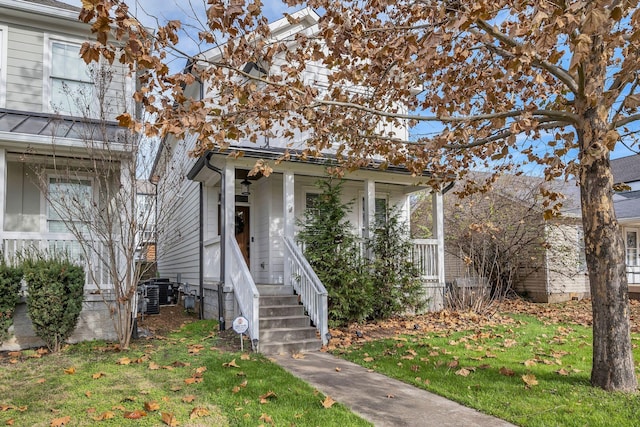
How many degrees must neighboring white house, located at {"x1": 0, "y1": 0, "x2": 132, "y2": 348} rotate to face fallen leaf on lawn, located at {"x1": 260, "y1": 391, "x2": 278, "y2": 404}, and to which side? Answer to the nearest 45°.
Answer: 0° — it already faces it

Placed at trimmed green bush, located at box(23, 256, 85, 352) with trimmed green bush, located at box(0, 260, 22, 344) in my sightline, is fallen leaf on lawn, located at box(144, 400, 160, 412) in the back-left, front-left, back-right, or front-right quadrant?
back-left

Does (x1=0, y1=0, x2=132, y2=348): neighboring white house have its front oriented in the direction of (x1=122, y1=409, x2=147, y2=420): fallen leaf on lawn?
yes

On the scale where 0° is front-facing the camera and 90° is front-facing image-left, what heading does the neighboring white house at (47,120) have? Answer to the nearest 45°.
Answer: approximately 0°

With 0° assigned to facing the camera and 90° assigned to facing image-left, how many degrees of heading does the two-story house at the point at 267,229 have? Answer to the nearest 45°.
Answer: approximately 315°

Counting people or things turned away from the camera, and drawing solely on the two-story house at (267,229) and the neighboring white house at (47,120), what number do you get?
0

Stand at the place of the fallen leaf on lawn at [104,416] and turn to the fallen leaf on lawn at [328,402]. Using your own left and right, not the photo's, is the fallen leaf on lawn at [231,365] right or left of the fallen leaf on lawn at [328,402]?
left

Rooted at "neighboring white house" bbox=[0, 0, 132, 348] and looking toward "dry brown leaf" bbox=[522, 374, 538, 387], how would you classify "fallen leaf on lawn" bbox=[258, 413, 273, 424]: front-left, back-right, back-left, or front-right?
front-right

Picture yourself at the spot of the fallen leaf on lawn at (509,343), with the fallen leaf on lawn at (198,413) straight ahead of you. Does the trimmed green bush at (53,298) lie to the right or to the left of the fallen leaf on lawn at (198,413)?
right

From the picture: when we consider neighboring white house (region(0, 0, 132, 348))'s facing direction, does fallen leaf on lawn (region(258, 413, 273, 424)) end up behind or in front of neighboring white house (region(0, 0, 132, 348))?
in front

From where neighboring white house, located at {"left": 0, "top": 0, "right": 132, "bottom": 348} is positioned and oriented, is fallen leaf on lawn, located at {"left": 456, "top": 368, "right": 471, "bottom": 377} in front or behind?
in front

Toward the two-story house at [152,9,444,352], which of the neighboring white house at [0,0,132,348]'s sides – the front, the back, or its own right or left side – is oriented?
left

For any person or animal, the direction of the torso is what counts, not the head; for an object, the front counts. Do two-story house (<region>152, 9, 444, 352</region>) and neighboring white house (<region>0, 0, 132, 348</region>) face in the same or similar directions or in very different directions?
same or similar directions
